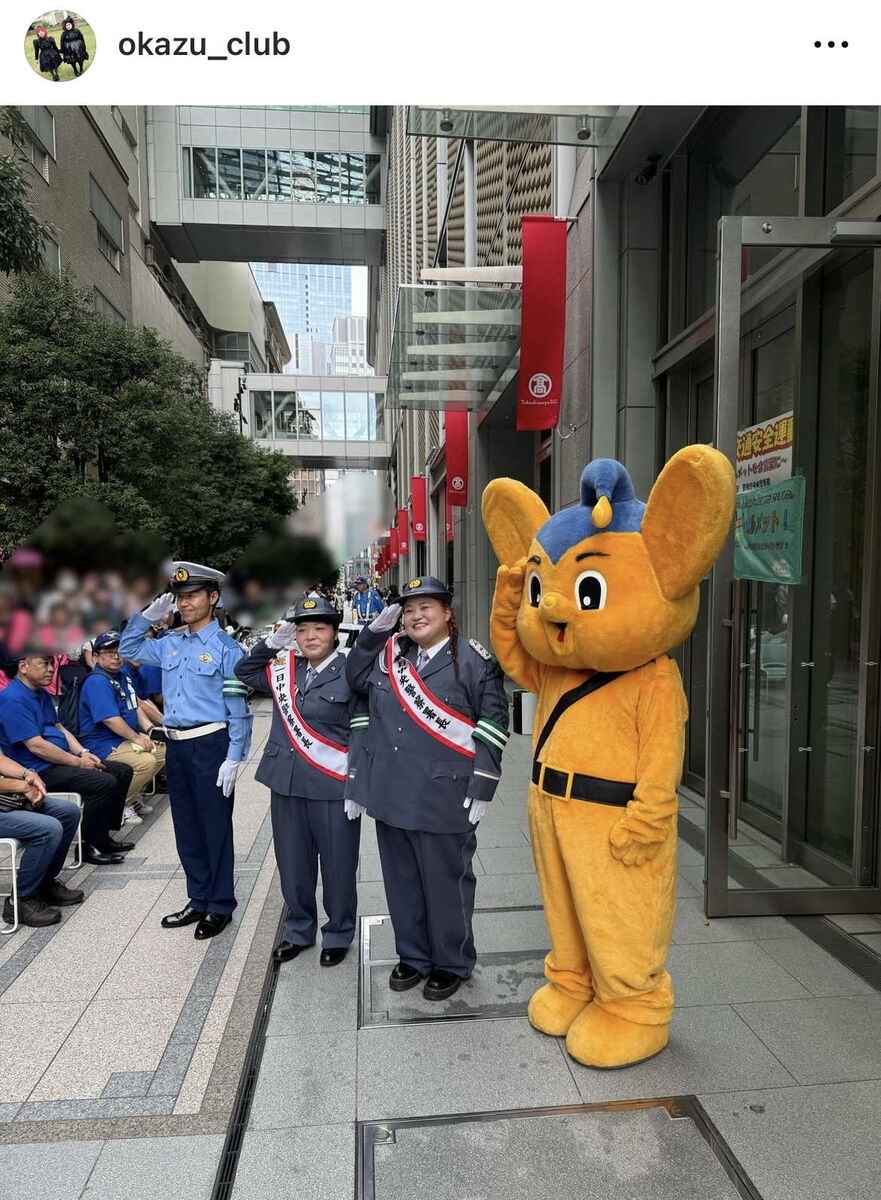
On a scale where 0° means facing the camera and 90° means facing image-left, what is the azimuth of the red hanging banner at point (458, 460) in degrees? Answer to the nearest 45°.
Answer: approximately 0°

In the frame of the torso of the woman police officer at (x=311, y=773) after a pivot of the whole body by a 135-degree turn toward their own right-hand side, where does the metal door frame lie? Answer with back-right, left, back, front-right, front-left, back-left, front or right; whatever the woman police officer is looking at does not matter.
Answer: right

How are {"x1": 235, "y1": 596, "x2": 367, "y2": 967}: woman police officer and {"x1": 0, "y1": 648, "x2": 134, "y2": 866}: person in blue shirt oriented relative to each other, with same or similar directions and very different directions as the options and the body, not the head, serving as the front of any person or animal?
very different directions

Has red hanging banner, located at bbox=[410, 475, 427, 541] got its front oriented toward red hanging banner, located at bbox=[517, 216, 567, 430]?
yes

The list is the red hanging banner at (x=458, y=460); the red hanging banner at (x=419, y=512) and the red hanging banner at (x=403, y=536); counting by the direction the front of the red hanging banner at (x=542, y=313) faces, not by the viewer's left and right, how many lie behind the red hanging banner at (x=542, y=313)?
3

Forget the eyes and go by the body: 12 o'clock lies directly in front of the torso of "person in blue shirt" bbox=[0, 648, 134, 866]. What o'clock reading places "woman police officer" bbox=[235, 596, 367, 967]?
The woman police officer is roughly at 2 o'clock from the person in blue shirt.

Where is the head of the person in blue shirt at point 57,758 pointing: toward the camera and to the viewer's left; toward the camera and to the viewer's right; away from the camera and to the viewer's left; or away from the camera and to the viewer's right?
toward the camera and to the viewer's right

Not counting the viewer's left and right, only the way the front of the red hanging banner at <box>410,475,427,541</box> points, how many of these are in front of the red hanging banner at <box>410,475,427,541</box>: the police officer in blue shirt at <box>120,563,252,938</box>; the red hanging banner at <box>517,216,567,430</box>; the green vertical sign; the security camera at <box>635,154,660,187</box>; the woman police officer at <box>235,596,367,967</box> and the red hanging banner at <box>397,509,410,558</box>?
5

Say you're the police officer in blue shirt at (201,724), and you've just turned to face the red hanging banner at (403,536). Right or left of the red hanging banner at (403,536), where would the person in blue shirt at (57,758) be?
left

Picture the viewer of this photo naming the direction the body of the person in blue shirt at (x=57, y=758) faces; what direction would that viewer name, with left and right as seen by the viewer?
facing to the right of the viewer

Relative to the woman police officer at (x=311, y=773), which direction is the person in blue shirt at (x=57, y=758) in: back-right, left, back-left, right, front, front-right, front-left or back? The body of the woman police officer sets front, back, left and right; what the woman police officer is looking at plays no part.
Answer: right

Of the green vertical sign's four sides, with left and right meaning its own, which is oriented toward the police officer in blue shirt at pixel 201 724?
front

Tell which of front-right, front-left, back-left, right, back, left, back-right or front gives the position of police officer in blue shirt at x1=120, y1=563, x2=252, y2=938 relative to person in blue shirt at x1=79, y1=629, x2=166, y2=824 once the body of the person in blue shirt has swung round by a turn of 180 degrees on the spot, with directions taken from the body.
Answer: back-left
